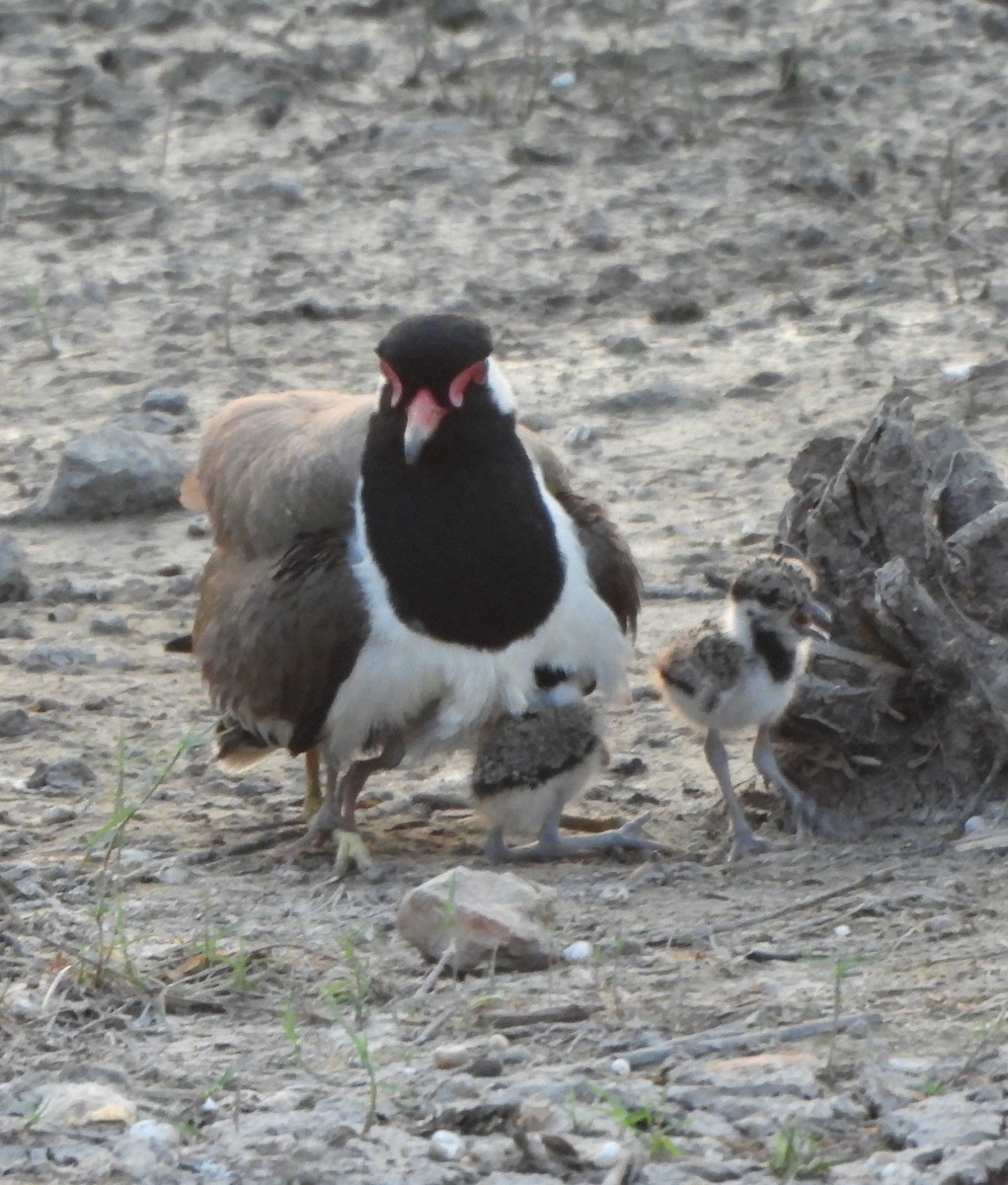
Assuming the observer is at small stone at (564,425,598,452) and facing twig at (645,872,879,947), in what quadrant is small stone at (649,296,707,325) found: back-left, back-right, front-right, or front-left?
back-left

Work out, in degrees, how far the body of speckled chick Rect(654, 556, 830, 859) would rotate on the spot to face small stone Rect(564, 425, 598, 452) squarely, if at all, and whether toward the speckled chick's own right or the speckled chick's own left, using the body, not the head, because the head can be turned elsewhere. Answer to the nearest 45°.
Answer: approximately 135° to the speckled chick's own left

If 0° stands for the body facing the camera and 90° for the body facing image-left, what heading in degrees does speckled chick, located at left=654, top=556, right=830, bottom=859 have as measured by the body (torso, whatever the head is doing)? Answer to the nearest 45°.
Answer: approximately 315°

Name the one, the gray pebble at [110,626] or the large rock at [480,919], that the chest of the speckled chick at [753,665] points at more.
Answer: the large rock

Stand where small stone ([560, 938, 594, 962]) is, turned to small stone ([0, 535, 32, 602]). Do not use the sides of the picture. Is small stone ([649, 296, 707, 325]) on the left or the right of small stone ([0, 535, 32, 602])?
right

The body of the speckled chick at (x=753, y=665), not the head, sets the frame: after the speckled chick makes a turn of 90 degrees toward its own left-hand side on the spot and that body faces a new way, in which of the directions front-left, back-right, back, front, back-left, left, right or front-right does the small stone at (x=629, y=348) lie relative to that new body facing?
front-left
